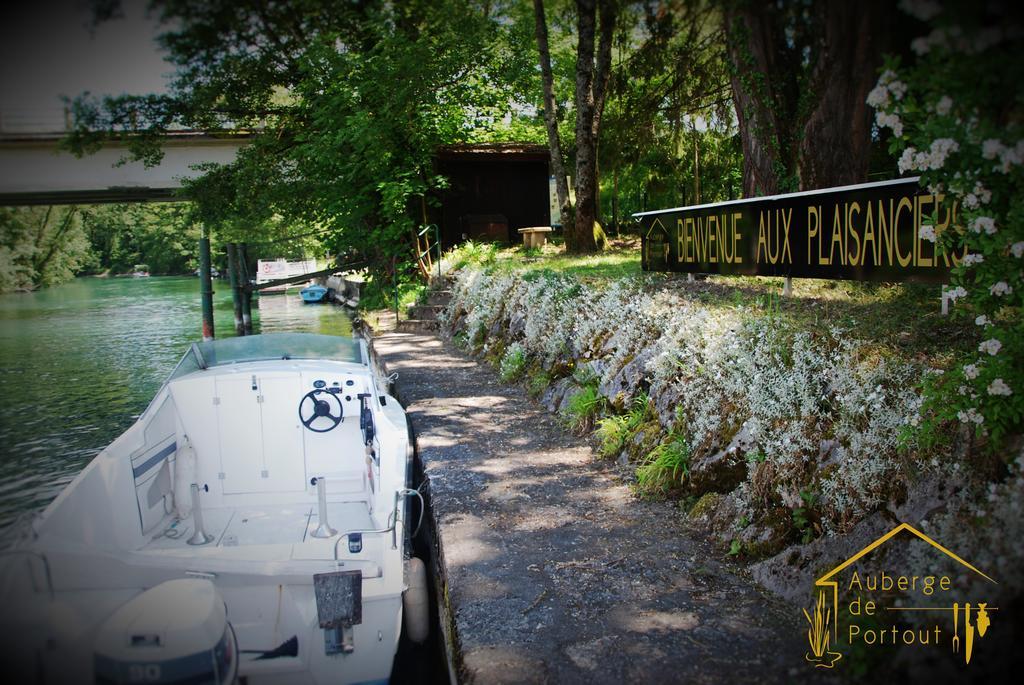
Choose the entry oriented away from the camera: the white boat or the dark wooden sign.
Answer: the white boat

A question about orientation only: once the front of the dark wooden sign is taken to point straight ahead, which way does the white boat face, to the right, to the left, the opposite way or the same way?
to the right

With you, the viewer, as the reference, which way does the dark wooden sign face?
facing the viewer and to the left of the viewer

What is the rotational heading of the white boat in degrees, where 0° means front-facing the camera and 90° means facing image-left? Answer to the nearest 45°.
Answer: approximately 180°

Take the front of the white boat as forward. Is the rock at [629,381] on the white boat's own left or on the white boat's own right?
on the white boat's own right

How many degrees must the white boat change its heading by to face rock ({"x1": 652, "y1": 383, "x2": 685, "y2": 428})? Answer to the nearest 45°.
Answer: approximately 90° to its right

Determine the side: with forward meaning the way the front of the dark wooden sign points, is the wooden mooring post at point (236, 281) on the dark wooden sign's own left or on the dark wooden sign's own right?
on the dark wooden sign's own right

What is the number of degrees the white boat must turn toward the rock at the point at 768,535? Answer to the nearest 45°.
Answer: approximately 135° to its right

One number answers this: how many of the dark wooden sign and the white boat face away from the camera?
1
